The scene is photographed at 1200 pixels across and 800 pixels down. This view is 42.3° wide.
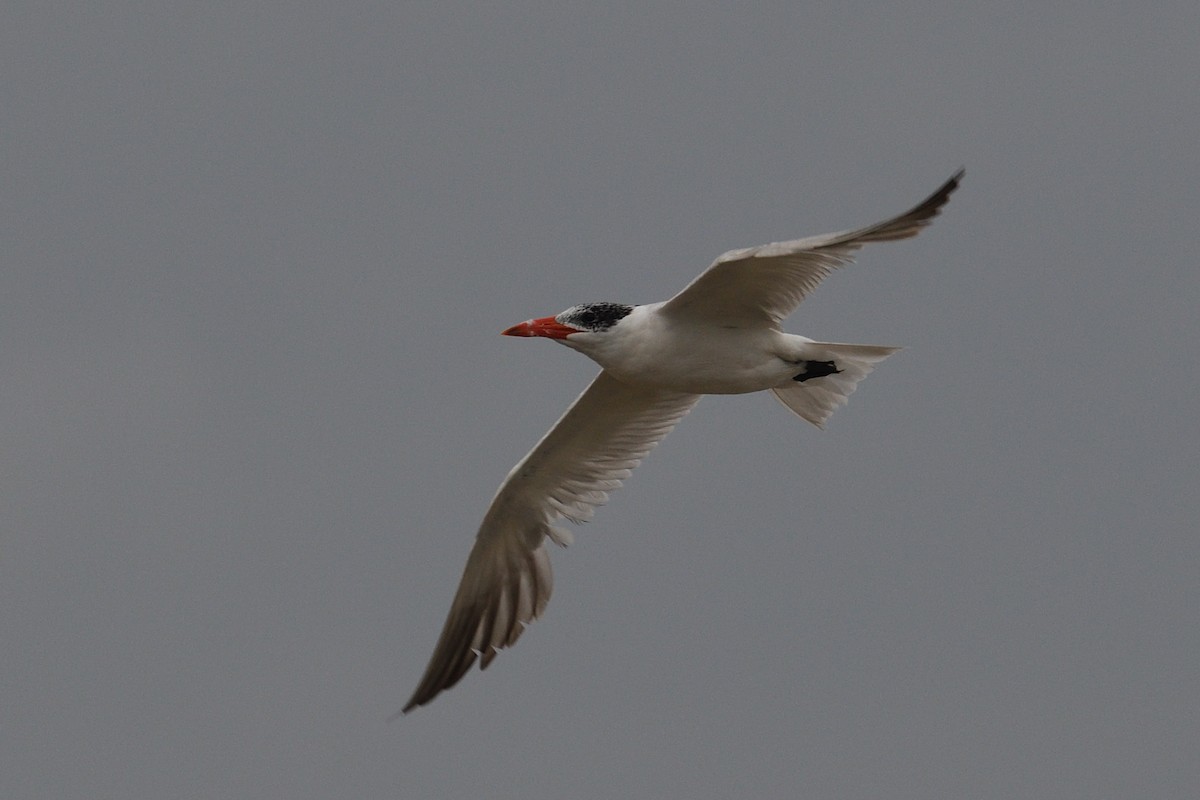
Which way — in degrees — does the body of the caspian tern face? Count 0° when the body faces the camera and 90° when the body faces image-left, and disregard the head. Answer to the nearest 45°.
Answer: approximately 90°
